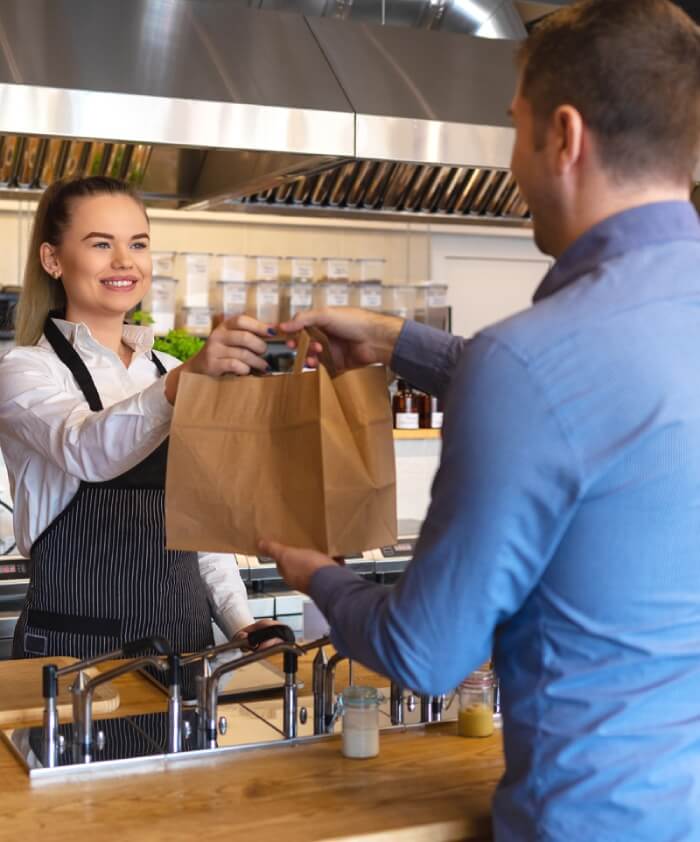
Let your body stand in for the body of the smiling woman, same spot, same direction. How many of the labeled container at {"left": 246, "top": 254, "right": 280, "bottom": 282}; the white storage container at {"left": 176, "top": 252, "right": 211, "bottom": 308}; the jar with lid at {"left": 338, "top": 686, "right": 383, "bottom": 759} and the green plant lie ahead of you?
1

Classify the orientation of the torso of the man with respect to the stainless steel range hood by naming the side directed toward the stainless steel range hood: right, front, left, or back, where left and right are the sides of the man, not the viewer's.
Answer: front

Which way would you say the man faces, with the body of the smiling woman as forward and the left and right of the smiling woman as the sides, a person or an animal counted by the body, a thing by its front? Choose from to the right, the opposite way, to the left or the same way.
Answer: the opposite way

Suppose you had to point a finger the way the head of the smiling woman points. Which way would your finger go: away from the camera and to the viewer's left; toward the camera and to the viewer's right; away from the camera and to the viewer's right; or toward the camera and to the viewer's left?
toward the camera and to the viewer's right

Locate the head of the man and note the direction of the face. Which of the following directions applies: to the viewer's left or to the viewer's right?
to the viewer's left

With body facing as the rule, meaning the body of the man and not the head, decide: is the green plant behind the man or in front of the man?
in front

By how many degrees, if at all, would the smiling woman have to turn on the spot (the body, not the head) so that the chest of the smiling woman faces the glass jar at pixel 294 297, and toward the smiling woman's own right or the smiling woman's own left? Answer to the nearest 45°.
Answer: approximately 135° to the smiling woman's own left

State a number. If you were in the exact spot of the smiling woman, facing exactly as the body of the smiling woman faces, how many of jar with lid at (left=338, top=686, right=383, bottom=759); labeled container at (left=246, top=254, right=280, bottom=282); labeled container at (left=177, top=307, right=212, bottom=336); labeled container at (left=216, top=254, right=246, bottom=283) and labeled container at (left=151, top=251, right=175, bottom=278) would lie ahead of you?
1

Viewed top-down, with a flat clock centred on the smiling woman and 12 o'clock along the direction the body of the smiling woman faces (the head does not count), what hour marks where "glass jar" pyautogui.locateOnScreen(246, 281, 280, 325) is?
The glass jar is roughly at 8 o'clock from the smiling woman.

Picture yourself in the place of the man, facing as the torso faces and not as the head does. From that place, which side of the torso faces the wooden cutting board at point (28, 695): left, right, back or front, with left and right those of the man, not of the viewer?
front

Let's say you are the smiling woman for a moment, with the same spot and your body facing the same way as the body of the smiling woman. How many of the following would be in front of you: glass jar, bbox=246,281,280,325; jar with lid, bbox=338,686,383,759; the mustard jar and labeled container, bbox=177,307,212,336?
2

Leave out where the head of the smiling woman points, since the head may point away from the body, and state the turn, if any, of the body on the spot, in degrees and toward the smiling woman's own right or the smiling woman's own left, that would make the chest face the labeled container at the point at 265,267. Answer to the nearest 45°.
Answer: approximately 135° to the smiling woman's own left

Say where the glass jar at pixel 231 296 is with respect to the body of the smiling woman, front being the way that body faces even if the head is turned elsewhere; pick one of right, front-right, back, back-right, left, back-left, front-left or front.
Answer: back-left

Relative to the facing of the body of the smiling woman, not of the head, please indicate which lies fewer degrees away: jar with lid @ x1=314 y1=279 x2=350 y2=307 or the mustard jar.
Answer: the mustard jar

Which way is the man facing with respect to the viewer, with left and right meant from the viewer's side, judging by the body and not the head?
facing away from the viewer and to the left of the viewer
